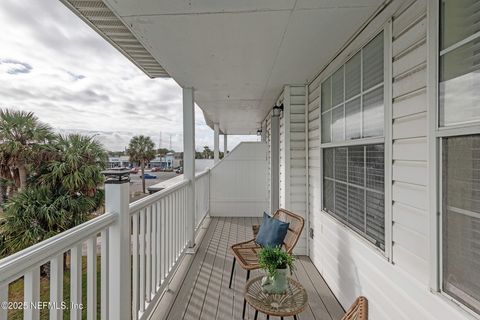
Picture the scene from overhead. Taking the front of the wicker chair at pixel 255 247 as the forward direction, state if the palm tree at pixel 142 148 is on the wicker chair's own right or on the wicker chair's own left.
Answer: on the wicker chair's own right

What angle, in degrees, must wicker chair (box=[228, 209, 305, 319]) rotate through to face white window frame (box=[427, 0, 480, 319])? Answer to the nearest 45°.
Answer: approximately 90° to its left

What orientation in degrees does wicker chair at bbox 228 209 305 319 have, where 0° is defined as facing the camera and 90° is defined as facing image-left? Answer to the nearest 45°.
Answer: approximately 45°

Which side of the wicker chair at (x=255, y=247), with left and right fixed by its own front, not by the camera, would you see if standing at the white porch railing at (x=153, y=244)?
front

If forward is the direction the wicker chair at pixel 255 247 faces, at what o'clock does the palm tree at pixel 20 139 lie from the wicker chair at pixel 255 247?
The palm tree is roughly at 2 o'clock from the wicker chair.

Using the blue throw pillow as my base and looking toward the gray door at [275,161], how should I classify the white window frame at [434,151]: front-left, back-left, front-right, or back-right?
back-right
